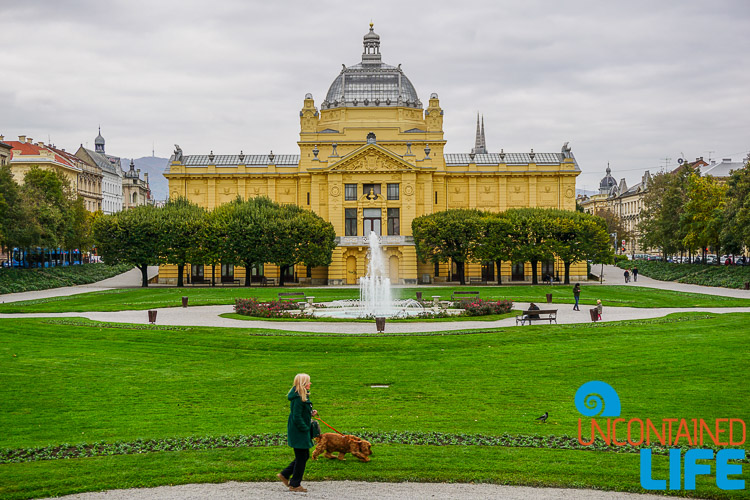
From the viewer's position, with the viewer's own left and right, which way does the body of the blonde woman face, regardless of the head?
facing to the right of the viewer

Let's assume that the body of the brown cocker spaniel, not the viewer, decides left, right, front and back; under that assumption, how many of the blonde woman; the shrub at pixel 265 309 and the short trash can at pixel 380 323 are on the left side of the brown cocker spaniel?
2

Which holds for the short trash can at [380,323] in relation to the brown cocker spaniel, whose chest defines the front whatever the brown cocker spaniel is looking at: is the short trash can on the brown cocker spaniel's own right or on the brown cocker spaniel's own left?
on the brown cocker spaniel's own left

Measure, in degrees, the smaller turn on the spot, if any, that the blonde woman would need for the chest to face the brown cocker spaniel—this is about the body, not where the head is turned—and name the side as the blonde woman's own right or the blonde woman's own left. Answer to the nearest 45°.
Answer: approximately 45° to the blonde woman's own left

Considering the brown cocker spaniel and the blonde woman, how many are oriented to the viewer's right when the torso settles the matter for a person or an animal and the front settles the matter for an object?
2

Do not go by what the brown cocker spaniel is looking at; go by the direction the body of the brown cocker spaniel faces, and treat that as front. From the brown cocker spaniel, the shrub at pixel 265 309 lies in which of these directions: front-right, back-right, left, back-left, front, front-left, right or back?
left

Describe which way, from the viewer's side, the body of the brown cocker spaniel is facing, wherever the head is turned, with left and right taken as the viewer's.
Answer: facing to the right of the viewer

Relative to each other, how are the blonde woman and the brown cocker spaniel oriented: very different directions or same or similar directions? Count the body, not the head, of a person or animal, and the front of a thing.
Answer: same or similar directions

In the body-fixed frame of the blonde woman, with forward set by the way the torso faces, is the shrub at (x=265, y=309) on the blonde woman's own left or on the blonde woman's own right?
on the blonde woman's own left
